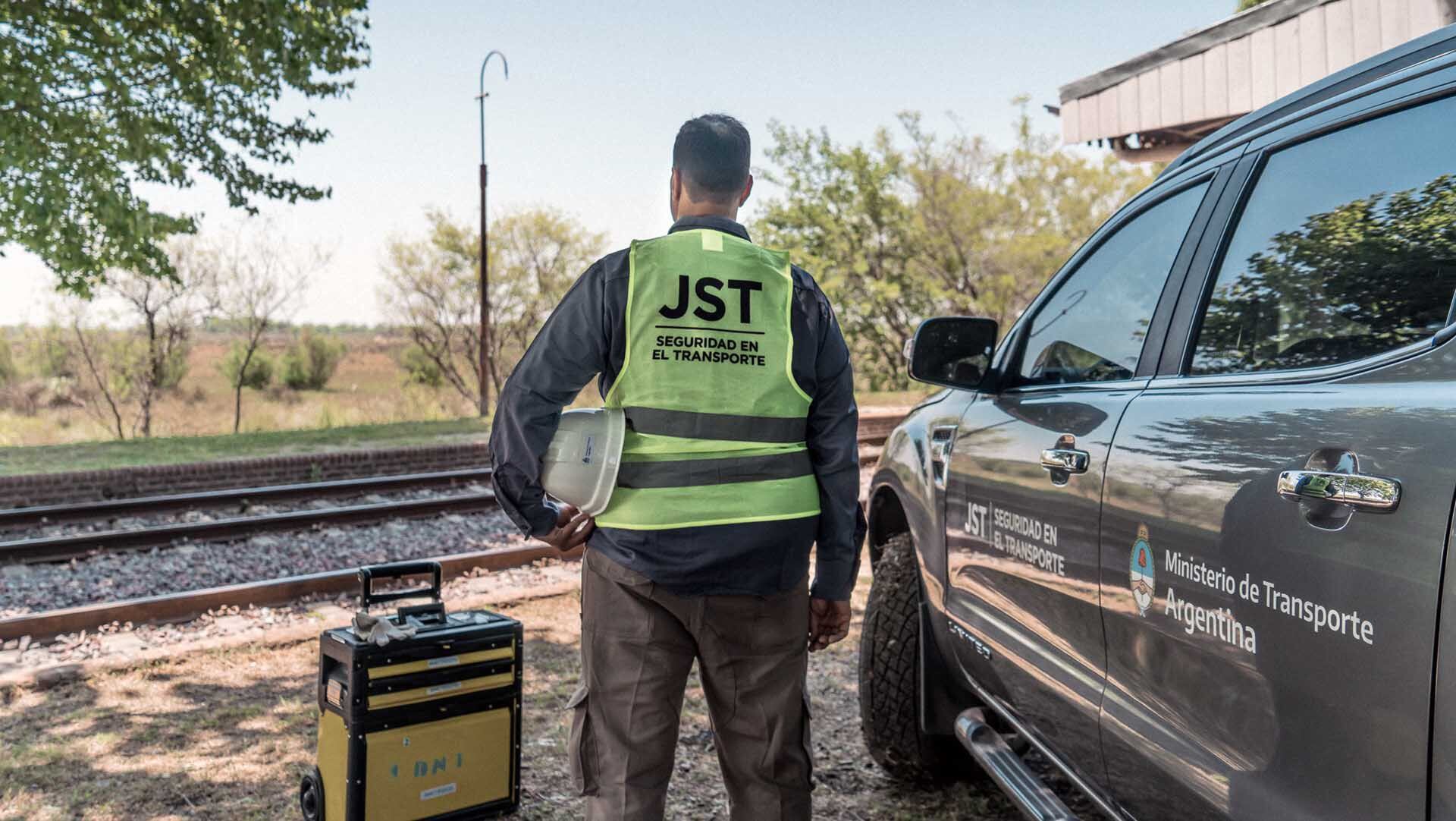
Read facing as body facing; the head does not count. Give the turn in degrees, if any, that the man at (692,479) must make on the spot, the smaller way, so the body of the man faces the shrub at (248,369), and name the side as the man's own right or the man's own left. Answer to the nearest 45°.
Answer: approximately 45° to the man's own left

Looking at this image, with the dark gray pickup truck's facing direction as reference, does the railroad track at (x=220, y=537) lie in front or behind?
in front

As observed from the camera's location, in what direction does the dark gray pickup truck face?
facing away from the viewer and to the left of the viewer

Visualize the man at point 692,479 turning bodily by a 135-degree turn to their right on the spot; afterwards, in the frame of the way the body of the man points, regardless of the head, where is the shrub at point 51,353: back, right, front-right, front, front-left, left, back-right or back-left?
back

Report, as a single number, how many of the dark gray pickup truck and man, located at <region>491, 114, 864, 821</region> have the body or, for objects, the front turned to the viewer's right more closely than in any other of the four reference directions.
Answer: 0

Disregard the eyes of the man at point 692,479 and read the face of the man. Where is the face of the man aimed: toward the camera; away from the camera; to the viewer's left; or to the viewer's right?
away from the camera

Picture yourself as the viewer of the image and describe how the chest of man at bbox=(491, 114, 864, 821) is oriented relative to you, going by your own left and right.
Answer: facing away from the viewer

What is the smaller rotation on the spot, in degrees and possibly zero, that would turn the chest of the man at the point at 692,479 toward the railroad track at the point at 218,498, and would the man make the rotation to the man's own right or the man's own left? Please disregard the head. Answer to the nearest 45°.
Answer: approximately 45° to the man's own left

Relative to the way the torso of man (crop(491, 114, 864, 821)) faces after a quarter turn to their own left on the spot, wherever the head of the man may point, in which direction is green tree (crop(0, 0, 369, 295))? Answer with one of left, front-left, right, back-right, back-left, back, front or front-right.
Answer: front-right

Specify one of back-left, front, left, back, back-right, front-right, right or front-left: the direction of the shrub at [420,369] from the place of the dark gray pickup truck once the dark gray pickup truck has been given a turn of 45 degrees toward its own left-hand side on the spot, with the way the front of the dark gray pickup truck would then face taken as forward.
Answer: front-right

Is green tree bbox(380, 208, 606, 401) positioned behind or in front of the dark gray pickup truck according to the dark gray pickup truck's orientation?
in front

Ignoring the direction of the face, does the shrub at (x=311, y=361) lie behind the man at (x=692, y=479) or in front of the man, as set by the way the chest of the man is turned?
in front
